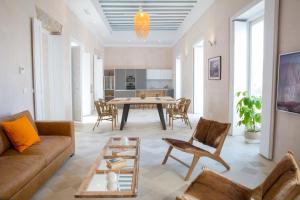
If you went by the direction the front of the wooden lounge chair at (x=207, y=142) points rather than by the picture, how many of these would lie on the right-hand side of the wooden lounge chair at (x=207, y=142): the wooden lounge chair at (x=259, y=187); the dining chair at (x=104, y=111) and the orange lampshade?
2

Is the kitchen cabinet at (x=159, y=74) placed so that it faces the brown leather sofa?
yes

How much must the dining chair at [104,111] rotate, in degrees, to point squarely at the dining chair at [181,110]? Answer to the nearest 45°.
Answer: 0° — it already faces it

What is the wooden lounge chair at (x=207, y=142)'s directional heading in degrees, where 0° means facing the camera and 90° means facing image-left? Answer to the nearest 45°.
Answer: approximately 45°

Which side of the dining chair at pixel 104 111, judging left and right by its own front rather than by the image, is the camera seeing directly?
right

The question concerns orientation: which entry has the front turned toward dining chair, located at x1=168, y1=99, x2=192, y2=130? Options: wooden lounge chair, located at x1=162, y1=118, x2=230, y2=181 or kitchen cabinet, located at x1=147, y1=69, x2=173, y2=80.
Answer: the kitchen cabinet

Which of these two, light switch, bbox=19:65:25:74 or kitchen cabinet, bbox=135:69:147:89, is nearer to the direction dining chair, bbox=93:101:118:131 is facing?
the kitchen cabinet

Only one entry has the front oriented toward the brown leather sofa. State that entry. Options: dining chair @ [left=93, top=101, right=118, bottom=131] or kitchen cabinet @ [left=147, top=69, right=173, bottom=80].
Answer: the kitchen cabinet

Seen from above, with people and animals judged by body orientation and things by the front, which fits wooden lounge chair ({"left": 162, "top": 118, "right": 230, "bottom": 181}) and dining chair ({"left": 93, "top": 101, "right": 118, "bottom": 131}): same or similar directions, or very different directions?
very different directions

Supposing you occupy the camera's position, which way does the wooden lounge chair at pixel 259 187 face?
facing away from the viewer and to the left of the viewer

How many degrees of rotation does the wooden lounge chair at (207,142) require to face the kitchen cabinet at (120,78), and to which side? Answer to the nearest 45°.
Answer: approximately 90° to its right
